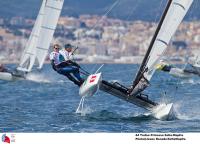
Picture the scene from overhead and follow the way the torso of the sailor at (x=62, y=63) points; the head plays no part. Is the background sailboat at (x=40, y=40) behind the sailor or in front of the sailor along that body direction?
behind
